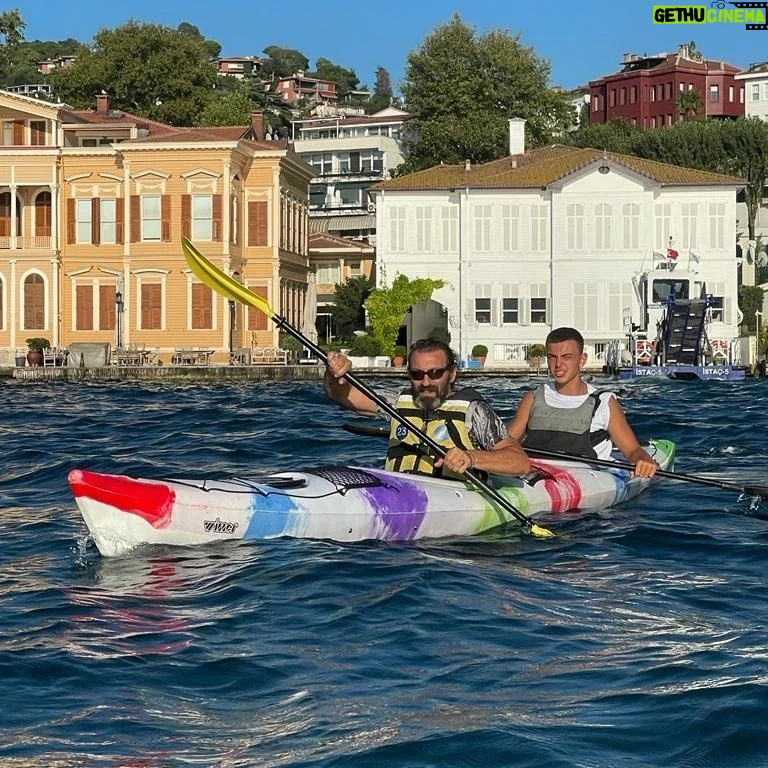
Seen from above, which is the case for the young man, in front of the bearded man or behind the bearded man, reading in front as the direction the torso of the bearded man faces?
behind

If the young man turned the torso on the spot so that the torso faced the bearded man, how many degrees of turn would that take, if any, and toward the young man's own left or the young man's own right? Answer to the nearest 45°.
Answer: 0° — they already face them

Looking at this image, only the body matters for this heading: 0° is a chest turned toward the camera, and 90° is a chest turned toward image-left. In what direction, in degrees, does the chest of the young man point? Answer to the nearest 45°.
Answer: approximately 45°
